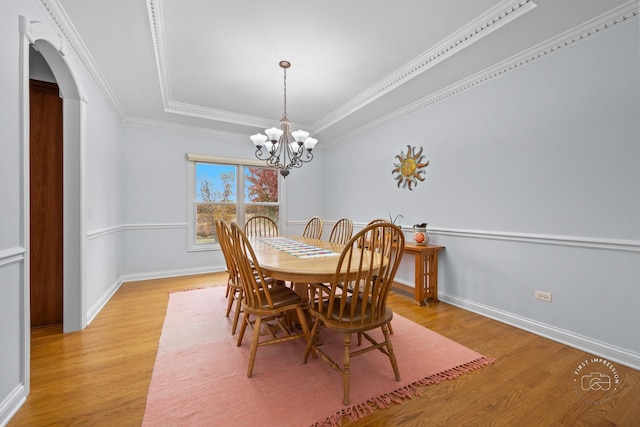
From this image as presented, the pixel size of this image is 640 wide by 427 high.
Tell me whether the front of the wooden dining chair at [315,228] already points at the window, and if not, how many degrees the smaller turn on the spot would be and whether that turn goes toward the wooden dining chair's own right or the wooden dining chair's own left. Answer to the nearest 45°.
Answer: approximately 90° to the wooden dining chair's own right

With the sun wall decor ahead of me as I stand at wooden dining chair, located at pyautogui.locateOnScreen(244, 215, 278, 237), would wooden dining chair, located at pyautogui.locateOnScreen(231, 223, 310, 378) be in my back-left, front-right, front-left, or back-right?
front-right

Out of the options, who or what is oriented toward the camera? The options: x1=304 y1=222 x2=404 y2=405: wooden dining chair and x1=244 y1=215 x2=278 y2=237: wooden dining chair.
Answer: x1=244 y1=215 x2=278 y2=237: wooden dining chair

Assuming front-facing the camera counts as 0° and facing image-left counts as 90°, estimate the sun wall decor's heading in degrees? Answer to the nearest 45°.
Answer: approximately 45°

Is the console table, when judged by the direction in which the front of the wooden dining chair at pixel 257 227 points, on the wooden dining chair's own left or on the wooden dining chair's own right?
on the wooden dining chair's own left

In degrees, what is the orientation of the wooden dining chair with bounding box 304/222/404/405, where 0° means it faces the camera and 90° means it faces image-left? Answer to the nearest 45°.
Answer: approximately 135°

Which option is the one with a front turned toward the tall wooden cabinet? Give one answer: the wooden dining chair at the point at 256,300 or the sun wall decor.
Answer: the sun wall decor

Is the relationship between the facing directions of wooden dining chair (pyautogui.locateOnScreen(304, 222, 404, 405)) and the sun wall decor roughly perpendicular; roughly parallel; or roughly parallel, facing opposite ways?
roughly perpendicular

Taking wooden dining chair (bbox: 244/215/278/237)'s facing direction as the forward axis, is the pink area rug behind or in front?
in front

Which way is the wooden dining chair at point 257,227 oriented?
toward the camera

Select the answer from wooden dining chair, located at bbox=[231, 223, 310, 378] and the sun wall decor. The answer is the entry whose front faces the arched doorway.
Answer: the sun wall decor

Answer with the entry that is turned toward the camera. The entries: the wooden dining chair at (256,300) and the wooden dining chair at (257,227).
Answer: the wooden dining chair at (257,227)

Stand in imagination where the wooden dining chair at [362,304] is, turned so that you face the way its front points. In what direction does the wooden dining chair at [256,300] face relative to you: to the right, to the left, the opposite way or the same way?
to the right

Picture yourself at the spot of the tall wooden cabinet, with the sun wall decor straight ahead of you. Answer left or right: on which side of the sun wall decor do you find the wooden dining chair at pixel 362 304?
right

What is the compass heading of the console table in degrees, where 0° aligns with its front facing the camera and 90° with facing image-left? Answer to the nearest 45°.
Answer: approximately 45°

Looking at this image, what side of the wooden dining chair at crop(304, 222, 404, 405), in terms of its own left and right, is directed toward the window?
front

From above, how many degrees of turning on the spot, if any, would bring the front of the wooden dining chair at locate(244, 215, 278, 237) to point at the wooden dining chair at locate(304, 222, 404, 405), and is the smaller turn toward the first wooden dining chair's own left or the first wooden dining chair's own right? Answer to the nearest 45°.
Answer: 0° — it already faces it

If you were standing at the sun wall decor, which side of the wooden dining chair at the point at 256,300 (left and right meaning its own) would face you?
front
